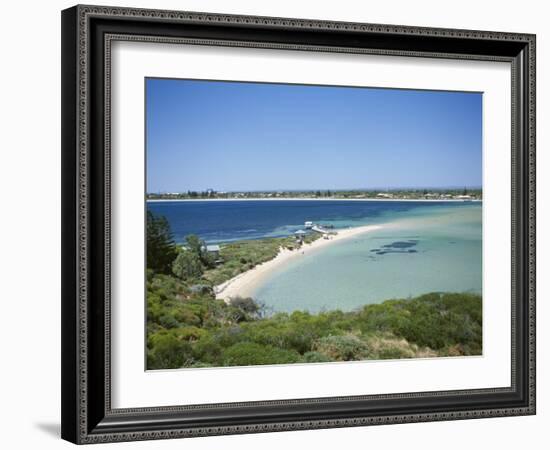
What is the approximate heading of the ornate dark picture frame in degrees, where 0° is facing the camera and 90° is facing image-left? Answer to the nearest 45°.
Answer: approximately 315°

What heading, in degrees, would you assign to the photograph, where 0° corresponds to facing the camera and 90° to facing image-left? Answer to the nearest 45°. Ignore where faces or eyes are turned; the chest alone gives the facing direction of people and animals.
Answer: approximately 315°
